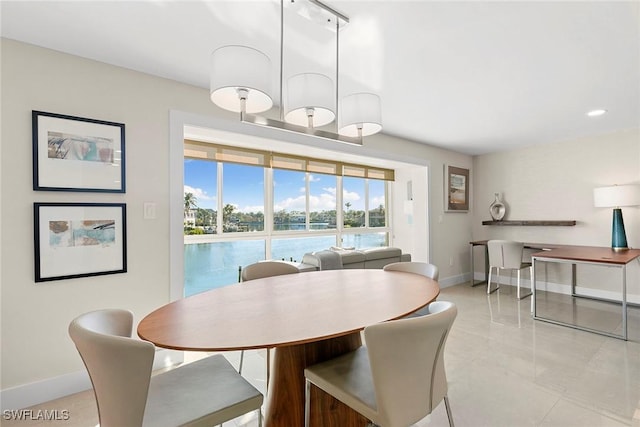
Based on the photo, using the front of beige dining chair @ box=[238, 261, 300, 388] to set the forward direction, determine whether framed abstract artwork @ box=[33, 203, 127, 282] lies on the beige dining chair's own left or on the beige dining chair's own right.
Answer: on the beige dining chair's own right

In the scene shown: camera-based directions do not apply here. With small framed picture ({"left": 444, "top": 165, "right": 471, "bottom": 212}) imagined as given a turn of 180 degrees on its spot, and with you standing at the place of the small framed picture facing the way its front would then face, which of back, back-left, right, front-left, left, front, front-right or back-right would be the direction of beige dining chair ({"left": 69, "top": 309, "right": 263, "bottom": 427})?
back-left

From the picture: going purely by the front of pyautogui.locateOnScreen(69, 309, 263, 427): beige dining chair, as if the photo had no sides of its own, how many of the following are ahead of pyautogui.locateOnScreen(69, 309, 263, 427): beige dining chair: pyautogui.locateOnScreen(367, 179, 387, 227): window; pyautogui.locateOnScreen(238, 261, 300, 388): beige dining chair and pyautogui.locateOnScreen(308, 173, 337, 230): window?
3

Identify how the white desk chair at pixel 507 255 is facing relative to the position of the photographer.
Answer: facing away from the viewer and to the right of the viewer

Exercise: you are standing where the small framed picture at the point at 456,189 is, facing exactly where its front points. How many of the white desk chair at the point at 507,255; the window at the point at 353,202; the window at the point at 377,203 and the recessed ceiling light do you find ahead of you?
2

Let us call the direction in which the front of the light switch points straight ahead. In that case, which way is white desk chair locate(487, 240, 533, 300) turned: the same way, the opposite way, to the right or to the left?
to the left

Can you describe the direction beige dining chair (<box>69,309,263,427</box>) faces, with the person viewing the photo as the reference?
facing away from the viewer and to the right of the viewer

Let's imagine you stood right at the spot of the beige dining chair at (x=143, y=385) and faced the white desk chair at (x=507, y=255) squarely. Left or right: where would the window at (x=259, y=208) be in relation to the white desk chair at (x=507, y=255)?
left

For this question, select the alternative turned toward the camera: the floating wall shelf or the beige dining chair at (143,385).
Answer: the floating wall shelf

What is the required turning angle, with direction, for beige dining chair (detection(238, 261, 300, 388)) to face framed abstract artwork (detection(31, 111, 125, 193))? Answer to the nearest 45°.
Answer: approximately 135° to its right
